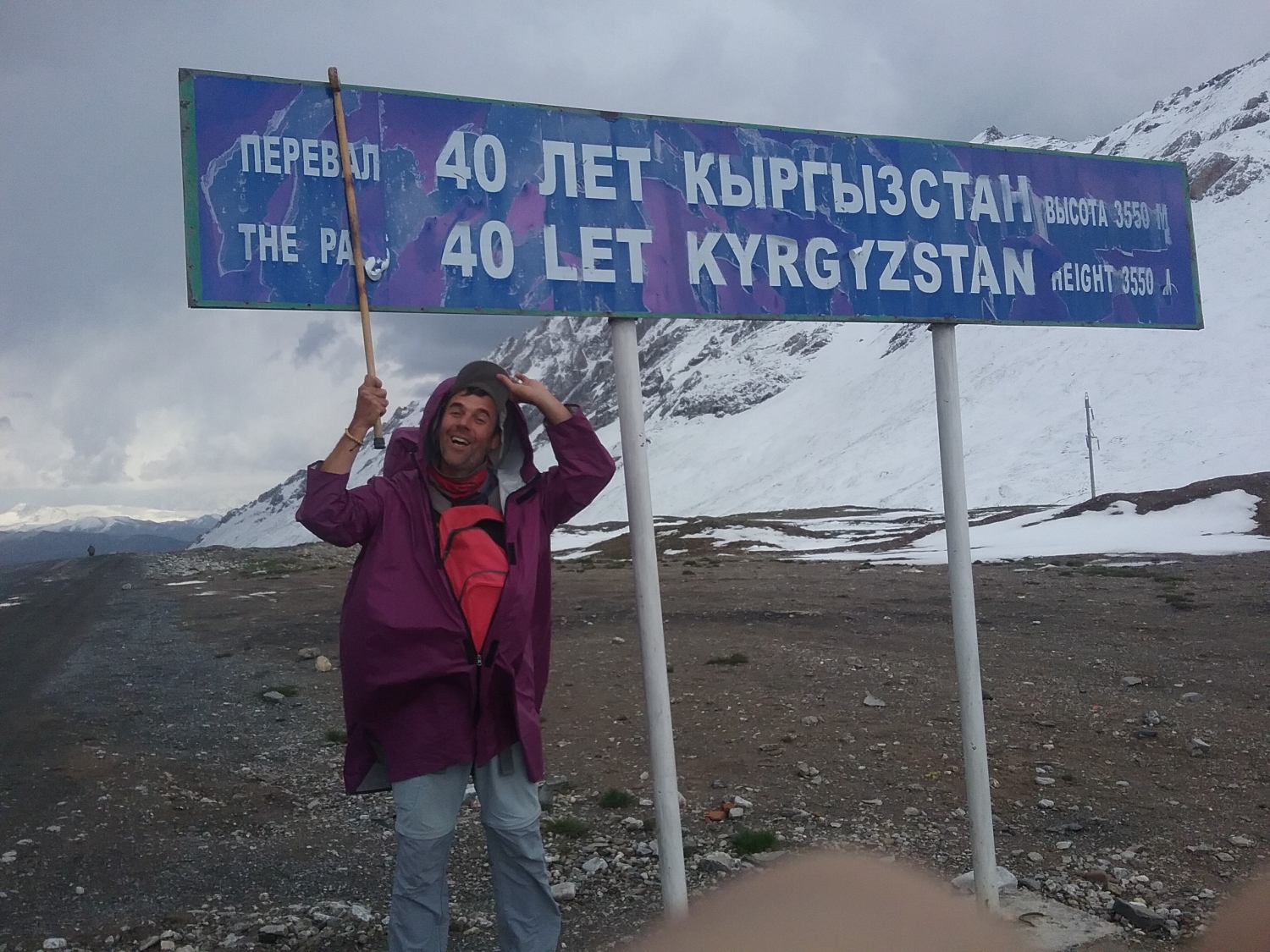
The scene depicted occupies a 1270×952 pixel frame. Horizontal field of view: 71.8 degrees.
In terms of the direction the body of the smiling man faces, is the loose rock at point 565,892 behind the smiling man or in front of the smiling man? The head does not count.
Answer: behind

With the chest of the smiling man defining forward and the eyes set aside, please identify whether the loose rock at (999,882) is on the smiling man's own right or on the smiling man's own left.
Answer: on the smiling man's own left

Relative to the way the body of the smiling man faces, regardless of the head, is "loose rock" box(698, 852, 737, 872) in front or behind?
behind

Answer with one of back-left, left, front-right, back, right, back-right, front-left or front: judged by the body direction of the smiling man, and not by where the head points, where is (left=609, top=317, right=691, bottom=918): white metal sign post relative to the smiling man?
back-left

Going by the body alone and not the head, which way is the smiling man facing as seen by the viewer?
toward the camera

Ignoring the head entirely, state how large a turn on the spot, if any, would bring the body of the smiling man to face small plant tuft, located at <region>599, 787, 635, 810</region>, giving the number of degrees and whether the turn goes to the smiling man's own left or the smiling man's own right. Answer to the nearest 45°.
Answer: approximately 180°

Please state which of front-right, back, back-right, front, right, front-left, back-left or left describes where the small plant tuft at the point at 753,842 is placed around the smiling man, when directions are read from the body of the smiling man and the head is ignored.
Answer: back-left

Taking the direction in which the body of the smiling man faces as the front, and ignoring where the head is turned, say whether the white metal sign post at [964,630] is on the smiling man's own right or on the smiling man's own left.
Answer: on the smiling man's own left

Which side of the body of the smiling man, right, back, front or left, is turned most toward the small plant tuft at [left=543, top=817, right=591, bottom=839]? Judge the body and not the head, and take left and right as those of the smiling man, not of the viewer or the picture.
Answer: back
